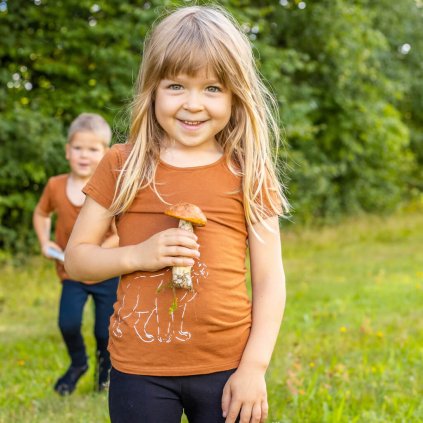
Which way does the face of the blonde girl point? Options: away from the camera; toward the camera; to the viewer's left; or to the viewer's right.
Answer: toward the camera

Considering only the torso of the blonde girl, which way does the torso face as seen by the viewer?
toward the camera

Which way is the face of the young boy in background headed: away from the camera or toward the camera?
toward the camera

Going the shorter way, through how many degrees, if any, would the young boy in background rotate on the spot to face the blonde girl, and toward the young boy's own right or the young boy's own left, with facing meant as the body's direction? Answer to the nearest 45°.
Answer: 0° — they already face them

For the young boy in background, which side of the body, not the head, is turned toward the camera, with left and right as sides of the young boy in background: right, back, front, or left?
front

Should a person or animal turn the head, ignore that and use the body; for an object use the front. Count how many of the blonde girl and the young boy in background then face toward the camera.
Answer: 2

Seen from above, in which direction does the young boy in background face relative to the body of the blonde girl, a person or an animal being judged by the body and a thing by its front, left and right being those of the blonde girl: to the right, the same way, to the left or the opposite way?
the same way

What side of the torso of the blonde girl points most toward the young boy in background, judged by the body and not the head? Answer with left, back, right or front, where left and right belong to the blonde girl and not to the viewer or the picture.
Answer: back
